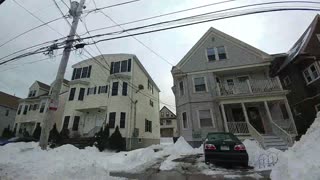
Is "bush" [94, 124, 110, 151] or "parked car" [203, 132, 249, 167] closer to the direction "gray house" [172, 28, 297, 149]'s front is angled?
the parked car

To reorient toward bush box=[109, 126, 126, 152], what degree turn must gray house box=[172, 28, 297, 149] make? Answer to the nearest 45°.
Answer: approximately 90° to its right

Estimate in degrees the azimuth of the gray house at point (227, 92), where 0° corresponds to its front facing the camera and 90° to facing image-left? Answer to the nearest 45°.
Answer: approximately 0°

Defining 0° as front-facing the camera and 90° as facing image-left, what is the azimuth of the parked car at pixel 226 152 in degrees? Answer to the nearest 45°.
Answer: approximately 180°

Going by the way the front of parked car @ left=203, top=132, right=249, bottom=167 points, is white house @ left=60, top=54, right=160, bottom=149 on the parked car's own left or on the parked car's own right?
on the parked car's own left

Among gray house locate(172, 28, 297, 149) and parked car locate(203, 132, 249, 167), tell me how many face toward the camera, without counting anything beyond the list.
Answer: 1

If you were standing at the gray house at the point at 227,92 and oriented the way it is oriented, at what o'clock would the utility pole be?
The utility pole is roughly at 1 o'clock from the gray house.

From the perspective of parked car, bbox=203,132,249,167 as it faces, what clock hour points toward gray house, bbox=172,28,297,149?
The gray house is roughly at 12 o'clock from the parked car.

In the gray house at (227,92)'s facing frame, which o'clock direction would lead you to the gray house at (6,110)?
the gray house at (6,110) is roughly at 3 o'clock from the gray house at (227,92).

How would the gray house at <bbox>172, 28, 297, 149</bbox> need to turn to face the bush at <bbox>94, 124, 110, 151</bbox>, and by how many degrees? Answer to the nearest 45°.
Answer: approximately 90° to its right

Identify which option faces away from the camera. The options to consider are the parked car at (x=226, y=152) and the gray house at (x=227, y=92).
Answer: the parked car

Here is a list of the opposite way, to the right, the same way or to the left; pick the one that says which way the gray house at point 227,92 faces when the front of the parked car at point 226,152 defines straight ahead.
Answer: the opposite way
